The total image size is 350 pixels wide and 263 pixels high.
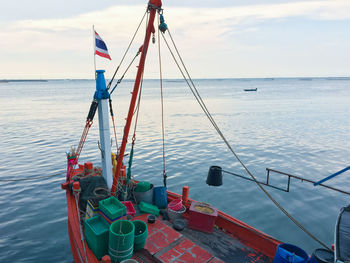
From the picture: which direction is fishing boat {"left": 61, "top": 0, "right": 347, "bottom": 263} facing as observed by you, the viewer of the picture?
facing away from the viewer and to the left of the viewer
